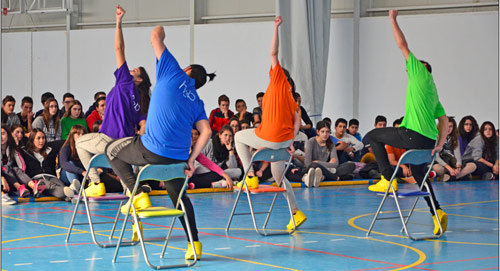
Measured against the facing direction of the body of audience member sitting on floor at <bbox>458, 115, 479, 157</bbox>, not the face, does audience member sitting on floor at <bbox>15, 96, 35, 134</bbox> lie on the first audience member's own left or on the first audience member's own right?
on the first audience member's own right

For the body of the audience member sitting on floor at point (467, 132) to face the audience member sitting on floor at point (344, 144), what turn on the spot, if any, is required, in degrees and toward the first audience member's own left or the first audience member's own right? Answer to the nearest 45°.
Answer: approximately 45° to the first audience member's own right

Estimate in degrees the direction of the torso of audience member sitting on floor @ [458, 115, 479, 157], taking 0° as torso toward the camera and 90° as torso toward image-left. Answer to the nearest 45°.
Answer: approximately 0°

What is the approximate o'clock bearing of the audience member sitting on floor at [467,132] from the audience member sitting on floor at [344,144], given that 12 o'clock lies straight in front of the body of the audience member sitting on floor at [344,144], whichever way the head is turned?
the audience member sitting on floor at [467,132] is roughly at 8 o'clock from the audience member sitting on floor at [344,144].

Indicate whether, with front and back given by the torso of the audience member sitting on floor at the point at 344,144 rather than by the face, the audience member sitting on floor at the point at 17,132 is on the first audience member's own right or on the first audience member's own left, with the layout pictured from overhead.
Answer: on the first audience member's own right

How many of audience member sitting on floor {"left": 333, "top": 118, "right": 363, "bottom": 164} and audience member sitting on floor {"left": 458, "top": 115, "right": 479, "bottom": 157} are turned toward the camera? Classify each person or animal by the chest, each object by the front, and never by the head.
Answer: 2

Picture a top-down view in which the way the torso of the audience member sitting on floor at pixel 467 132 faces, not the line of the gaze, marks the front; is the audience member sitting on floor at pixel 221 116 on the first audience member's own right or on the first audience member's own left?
on the first audience member's own right

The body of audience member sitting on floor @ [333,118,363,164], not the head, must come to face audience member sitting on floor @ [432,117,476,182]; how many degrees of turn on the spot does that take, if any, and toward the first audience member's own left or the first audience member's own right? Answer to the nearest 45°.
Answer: approximately 90° to the first audience member's own left
